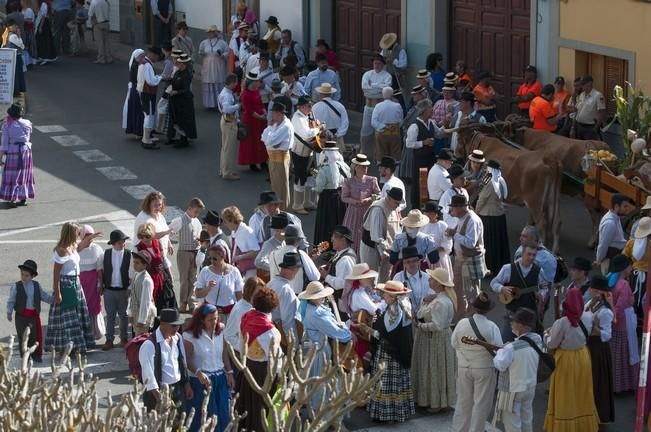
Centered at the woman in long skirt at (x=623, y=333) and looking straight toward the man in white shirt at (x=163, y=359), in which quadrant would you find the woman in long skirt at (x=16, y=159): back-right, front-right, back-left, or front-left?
front-right

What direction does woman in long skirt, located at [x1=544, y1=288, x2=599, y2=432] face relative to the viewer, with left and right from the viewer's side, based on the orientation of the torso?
facing away from the viewer

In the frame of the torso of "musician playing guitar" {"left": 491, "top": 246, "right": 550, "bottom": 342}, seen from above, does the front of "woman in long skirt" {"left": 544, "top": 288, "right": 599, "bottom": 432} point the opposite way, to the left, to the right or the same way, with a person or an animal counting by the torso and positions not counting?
the opposite way

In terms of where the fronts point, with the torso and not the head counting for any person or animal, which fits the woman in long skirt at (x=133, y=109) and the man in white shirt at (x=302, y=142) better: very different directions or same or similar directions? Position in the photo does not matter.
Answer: same or similar directions

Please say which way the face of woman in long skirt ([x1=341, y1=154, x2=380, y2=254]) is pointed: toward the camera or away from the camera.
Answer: toward the camera

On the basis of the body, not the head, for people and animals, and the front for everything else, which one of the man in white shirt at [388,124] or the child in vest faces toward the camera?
the child in vest

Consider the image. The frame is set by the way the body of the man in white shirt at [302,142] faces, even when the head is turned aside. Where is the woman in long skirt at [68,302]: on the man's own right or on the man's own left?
on the man's own right
